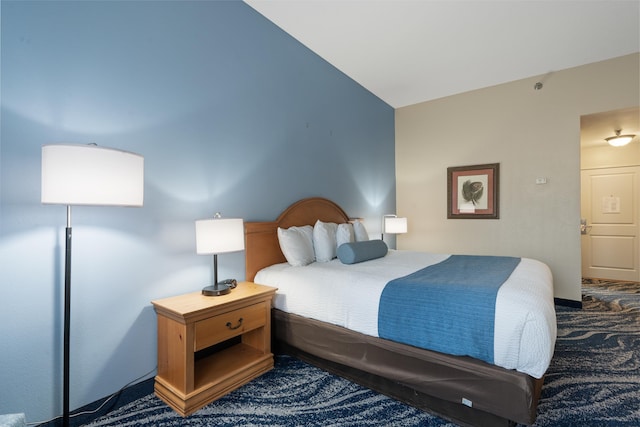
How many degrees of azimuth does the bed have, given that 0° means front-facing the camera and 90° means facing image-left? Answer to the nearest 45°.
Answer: approximately 315°

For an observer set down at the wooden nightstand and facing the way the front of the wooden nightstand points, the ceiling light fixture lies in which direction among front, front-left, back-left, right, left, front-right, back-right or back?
front-left

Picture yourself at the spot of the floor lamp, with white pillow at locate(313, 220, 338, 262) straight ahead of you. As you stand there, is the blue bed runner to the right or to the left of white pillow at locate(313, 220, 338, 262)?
right

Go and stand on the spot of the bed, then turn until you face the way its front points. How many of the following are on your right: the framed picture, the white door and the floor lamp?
1

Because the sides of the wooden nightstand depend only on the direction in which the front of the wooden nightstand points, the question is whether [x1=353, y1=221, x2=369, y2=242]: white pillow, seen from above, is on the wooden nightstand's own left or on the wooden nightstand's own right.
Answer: on the wooden nightstand's own left

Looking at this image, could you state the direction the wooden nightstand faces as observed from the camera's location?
facing the viewer and to the right of the viewer

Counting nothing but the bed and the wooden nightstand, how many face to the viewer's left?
0

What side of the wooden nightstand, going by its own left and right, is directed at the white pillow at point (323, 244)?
left

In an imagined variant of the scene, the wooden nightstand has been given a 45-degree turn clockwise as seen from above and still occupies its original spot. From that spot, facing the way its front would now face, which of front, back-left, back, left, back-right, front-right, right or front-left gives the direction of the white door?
left

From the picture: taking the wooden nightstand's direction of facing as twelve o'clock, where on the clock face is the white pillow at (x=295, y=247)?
The white pillow is roughly at 9 o'clock from the wooden nightstand.

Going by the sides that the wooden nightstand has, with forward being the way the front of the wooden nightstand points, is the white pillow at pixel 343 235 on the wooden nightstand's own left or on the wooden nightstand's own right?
on the wooden nightstand's own left
